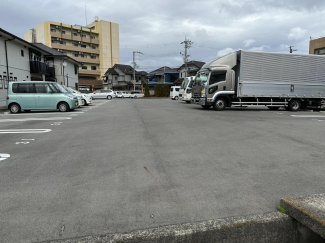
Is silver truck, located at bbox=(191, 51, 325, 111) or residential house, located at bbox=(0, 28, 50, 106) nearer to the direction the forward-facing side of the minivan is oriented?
the silver truck

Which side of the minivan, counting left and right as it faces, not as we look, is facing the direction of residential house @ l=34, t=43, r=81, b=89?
left

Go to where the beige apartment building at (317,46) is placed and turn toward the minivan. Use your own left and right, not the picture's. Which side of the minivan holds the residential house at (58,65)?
right

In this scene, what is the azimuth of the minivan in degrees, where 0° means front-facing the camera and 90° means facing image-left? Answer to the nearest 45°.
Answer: approximately 270°

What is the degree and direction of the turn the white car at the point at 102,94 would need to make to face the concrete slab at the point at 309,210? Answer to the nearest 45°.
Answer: approximately 90° to its left

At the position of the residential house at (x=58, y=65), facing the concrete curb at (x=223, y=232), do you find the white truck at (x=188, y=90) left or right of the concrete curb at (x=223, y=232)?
left

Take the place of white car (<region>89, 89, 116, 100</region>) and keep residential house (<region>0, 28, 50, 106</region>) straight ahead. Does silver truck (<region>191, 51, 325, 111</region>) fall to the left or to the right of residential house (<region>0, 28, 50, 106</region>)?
left

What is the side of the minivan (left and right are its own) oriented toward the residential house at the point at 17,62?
left

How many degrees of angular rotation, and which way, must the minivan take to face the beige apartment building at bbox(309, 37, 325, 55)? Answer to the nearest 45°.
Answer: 0° — it already faces it
